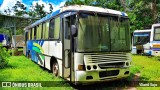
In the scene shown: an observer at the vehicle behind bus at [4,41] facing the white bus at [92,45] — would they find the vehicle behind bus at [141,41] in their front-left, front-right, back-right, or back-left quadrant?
front-left

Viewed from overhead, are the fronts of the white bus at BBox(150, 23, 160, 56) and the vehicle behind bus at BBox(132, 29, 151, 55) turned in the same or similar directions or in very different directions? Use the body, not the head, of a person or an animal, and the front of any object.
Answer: same or similar directions

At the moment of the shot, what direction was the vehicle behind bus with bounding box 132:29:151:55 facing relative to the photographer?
facing the viewer

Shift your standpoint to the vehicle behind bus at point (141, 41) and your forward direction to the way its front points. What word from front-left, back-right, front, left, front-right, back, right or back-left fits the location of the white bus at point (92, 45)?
front

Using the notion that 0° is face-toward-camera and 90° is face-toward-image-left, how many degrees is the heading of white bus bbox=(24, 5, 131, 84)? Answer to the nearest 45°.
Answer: approximately 315°

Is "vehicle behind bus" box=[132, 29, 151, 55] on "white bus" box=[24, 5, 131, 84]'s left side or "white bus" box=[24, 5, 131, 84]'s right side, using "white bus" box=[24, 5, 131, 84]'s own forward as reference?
on its left

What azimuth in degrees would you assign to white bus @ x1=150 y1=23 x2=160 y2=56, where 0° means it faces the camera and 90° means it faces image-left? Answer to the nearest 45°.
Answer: approximately 0°

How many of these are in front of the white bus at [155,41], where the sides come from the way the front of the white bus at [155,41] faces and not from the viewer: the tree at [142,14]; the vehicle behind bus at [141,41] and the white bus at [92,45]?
1

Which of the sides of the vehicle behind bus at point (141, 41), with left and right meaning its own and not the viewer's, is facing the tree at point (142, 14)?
back

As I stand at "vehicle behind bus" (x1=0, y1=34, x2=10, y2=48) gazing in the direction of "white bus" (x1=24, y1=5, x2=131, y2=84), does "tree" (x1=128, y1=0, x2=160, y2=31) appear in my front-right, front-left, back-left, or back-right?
front-left

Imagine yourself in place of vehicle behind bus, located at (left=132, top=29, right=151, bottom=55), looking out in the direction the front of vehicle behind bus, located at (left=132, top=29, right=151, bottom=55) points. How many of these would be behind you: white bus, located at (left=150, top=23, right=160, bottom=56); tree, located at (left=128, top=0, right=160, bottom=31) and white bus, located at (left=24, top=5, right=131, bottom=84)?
1

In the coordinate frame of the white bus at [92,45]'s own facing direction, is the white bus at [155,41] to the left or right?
on its left

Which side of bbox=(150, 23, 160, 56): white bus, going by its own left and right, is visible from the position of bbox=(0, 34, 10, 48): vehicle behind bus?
right

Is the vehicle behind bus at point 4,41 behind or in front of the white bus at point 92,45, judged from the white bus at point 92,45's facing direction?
behind

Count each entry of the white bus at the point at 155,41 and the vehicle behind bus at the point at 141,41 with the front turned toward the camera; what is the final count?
2

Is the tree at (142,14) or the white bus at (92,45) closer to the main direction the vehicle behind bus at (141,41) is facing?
the white bus
